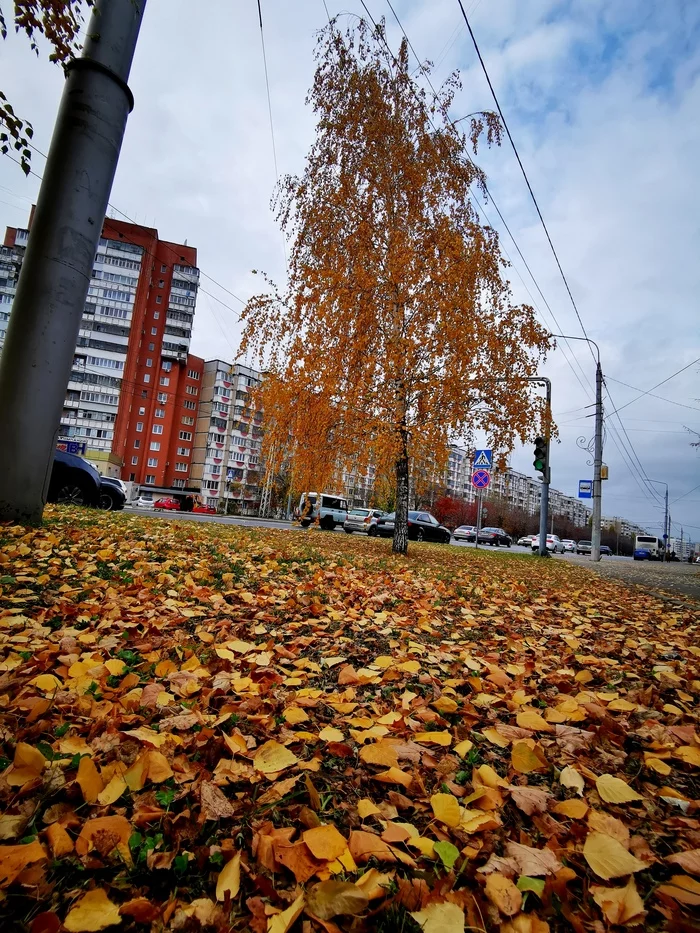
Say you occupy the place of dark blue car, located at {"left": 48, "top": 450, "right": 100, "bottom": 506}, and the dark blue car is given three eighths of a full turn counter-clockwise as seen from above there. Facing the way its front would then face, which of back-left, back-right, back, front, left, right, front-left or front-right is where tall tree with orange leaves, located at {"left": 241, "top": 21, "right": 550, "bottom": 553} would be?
back

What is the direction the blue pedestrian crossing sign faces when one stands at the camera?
facing the viewer

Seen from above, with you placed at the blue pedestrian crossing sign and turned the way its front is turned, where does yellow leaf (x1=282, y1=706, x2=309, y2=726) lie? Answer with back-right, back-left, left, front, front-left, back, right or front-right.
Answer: front

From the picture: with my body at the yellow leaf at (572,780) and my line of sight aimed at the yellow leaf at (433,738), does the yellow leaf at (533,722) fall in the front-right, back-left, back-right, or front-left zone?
front-right

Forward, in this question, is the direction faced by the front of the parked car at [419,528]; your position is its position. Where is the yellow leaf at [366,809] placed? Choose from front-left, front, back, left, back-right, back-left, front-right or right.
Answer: back-right

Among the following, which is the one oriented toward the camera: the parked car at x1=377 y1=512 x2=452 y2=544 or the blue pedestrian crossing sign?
the blue pedestrian crossing sign

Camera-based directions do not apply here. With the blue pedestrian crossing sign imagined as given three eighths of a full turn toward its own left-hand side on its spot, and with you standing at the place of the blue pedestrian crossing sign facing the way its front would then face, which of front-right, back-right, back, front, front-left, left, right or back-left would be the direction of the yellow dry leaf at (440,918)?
back-right

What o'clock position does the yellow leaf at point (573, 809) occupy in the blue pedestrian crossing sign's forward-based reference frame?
The yellow leaf is roughly at 12 o'clock from the blue pedestrian crossing sign.

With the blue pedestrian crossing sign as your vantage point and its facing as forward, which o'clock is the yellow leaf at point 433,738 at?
The yellow leaf is roughly at 12 o'clock from the blue pedestrian crossing sign.

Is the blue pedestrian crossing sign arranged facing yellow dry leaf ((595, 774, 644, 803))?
yes

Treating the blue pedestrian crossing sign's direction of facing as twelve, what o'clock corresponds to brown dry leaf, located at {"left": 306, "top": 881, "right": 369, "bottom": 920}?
The brown dry leaf is roughly at 12 o'clock from the blue pedestrian crossing sign.

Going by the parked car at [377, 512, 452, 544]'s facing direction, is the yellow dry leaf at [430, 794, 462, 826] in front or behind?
behind

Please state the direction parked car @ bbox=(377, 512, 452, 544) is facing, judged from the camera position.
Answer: facing away from the viewer and to the right of the viewer

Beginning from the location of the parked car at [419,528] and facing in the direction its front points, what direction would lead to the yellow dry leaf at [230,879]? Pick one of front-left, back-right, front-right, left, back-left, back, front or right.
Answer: back-right

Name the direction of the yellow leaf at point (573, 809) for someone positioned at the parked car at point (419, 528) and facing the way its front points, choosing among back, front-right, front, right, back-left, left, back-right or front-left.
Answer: back-right

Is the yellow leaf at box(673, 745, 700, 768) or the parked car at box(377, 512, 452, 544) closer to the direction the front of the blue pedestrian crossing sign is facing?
the yellow leaf

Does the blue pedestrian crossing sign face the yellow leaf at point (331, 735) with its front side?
yes
